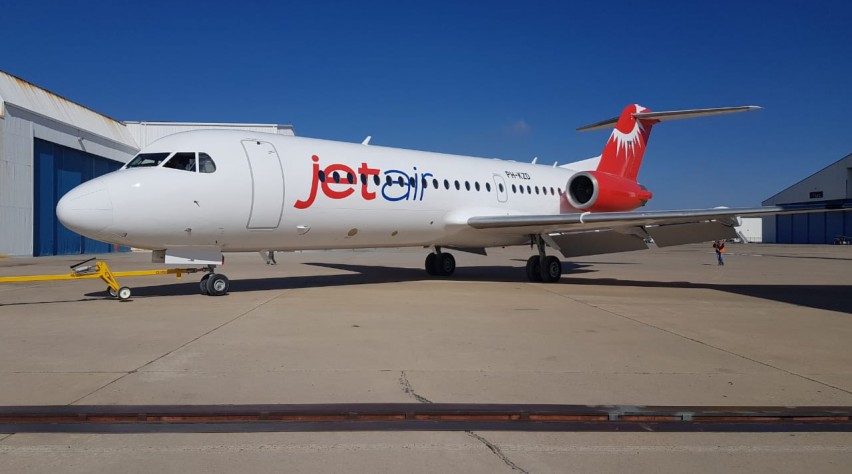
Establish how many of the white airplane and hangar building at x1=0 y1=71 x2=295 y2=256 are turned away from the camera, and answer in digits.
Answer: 0

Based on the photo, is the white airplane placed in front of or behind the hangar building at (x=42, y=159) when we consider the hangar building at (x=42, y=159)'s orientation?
in front

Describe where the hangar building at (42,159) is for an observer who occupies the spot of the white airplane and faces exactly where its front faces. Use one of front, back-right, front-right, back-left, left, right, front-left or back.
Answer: right

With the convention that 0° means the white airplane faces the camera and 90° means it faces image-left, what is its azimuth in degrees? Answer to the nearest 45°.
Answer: approximately 45°

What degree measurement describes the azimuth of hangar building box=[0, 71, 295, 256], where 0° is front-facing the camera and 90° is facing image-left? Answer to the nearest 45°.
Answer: approximately 315°
